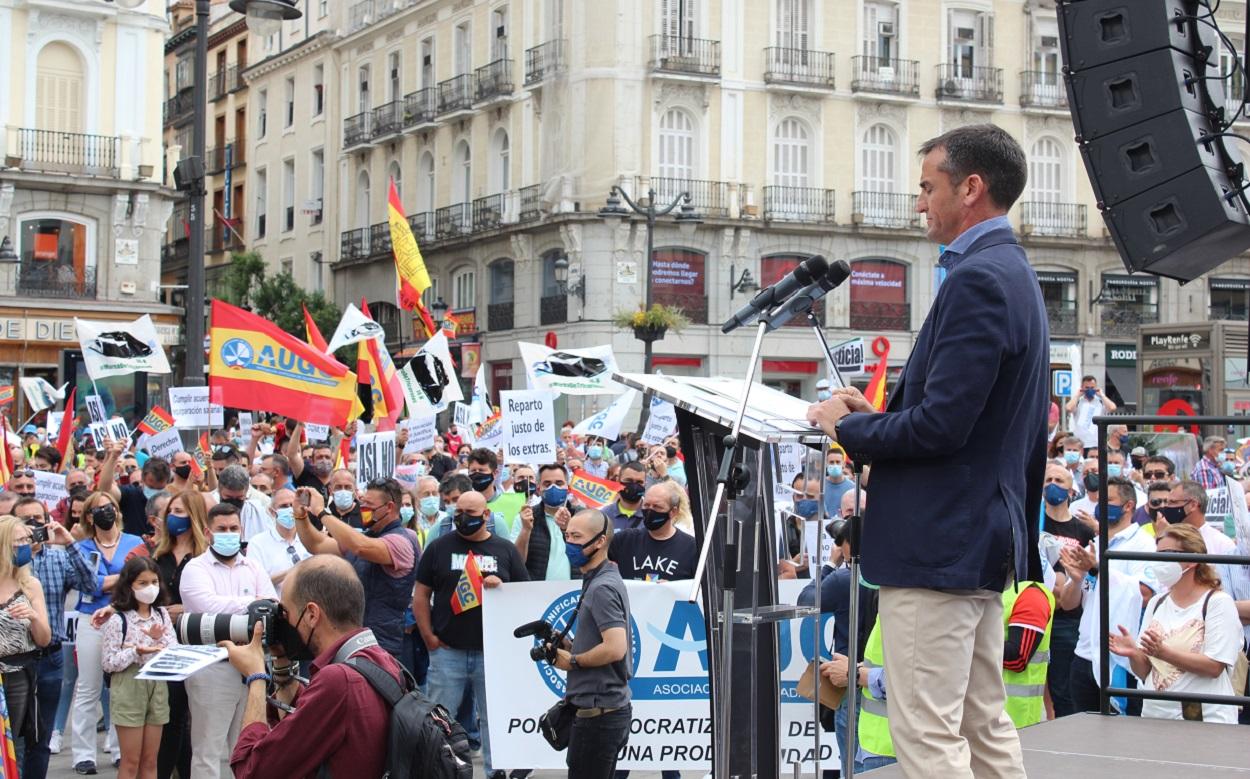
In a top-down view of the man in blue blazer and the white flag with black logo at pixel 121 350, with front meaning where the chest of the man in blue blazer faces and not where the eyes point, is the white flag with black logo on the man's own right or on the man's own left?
on the man's own right

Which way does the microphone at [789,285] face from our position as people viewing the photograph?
facing to the right of the viewer

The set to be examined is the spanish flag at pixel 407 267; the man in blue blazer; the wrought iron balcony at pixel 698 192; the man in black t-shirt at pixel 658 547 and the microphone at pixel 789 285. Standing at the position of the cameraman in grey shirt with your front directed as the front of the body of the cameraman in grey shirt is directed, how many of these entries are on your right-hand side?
3

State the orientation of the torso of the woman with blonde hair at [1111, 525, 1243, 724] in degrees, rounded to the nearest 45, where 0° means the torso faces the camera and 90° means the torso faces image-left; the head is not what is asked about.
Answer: approximately 45°

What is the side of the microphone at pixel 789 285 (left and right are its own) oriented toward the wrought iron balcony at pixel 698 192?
left

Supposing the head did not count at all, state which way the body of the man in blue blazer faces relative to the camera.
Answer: to the viewer's left
